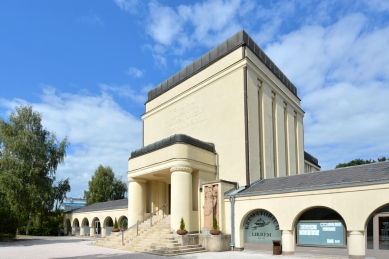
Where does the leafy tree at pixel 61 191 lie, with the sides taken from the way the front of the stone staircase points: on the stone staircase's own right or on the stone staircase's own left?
on the stone staircase's own right

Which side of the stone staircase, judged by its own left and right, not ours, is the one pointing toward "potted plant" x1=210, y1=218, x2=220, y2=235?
left

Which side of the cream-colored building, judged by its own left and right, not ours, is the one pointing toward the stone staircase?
front

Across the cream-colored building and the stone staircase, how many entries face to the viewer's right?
0

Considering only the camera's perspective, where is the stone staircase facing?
facing the viewer and to the left of the viewer

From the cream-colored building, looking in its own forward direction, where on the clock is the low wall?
The low wall is roughly at 11 o'clock from the cream-colored building.

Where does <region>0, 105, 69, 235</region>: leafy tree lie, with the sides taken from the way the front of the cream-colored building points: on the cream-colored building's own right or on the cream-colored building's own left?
on the cream-colored building's own right
